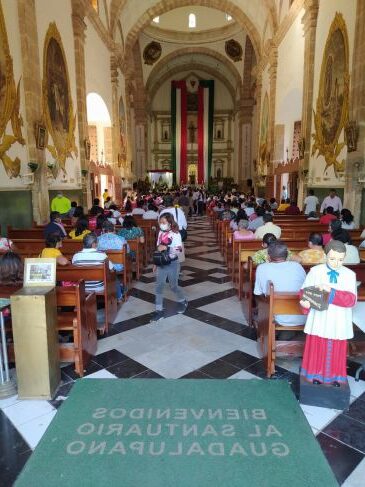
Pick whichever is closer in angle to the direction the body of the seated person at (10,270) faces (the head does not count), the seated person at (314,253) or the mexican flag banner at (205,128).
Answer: the mexican flag banner

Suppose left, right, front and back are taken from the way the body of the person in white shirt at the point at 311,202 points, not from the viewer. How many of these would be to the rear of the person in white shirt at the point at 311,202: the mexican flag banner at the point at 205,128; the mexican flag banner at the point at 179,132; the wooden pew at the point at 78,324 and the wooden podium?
2

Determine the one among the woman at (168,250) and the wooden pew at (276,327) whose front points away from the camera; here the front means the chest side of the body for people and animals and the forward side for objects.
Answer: the wooden pew

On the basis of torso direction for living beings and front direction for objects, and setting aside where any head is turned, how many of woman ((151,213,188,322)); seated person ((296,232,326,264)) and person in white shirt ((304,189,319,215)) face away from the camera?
2

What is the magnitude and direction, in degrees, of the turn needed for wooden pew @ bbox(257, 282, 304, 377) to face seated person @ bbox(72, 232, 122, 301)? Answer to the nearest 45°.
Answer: approximately 90° to its left

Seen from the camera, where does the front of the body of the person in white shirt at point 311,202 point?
away from the camera

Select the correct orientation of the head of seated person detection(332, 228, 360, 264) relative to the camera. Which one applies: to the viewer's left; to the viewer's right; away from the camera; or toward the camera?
away from the camera

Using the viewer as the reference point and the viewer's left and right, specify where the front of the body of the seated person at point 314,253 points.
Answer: facing away from the viewer

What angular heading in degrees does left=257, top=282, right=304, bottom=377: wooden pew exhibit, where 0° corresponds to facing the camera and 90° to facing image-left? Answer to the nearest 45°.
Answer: approximately 180°

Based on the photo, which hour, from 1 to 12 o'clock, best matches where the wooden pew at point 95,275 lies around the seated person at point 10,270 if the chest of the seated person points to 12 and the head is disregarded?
The wooden pew is roughly at 2 o'clock from the seated person.

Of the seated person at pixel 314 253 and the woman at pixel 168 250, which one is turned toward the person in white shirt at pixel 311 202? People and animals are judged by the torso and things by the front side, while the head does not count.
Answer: the seated person
